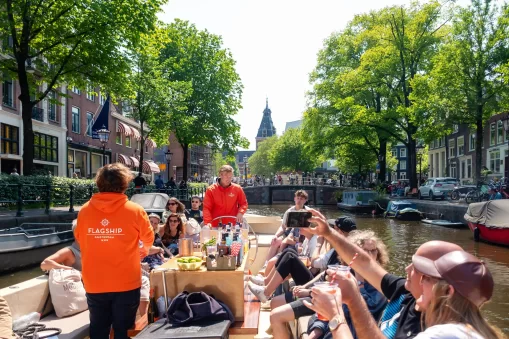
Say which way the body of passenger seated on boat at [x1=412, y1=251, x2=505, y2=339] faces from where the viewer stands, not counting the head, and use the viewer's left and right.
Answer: facing to the left of the viewer

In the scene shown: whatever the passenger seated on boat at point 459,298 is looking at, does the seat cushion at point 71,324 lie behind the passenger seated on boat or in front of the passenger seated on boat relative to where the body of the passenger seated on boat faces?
in front

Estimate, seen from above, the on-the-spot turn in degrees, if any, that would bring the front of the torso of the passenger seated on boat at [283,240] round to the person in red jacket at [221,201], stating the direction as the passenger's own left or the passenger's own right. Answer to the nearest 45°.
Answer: approximately 45° to the passenger's own right

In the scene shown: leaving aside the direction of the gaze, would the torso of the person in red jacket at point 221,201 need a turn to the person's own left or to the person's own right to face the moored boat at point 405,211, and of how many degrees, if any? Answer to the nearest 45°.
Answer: approximately 135° to the person's own left

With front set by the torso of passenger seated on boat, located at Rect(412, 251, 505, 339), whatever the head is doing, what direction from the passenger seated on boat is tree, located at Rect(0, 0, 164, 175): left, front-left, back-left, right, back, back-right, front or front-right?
front-right

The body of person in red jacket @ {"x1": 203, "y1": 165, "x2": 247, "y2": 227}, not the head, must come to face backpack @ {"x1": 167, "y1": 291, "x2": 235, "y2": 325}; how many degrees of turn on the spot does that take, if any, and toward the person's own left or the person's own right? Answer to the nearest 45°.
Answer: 0° — they already face it

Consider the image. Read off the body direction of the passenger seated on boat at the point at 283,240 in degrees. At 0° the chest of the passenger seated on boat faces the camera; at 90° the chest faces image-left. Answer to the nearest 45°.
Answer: approximately 45°

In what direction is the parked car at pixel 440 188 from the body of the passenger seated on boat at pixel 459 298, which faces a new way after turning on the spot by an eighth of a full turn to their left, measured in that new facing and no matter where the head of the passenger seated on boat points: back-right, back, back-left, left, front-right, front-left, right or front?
back-right

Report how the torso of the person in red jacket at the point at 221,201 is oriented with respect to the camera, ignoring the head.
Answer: toward the camera

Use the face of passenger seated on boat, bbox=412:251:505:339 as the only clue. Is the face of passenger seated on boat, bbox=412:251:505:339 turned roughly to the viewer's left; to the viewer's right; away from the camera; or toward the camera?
to the viewer's left
